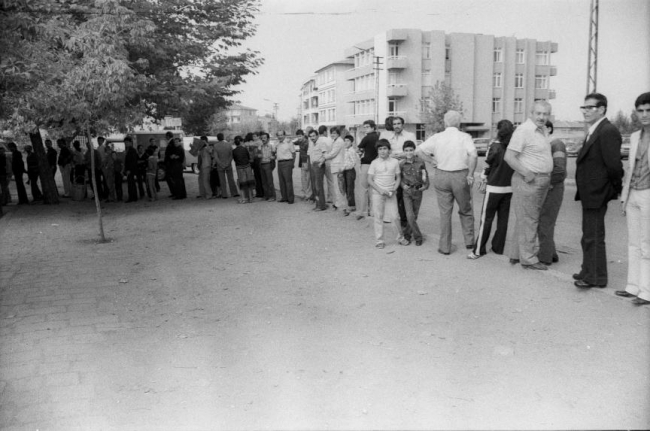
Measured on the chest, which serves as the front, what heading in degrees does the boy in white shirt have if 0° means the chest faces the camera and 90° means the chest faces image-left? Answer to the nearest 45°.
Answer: approximately 0°

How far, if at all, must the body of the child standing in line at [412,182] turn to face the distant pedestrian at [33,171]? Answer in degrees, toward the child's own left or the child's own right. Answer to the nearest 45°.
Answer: approximately 135° to the child's own right

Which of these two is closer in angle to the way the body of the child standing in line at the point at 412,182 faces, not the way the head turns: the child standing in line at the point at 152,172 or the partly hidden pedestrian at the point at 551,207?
the partly hidden pedestrian

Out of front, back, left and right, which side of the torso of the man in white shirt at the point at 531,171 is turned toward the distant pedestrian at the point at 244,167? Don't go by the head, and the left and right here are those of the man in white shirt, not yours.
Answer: back

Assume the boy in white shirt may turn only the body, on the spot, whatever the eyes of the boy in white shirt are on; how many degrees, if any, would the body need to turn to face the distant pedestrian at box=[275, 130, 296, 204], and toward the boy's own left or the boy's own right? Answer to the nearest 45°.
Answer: approximately 135° to the boy's own right

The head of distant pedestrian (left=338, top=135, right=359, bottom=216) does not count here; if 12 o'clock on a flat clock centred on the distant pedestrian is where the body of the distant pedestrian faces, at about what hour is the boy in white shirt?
The boy in white shirt is roughly at 10 o'clock from the distant pedestrian.

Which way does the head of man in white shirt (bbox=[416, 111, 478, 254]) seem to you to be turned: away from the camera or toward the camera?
away from the camera
